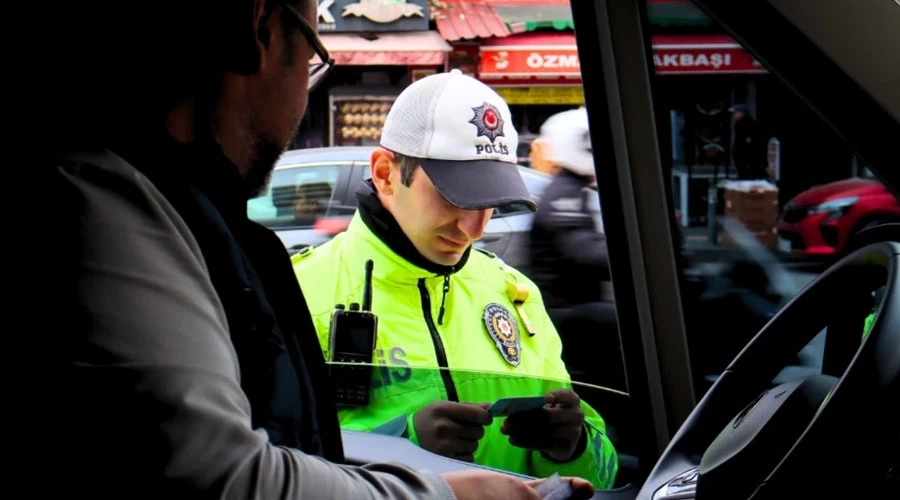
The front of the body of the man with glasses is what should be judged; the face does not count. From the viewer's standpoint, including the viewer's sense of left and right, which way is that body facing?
facing to the right of the viewer

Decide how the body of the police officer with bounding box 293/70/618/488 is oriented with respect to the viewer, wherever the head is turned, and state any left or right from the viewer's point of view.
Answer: facing the viewer and to the right of the viewer

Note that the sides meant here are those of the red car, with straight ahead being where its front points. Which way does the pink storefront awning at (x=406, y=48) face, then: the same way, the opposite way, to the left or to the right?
to the left

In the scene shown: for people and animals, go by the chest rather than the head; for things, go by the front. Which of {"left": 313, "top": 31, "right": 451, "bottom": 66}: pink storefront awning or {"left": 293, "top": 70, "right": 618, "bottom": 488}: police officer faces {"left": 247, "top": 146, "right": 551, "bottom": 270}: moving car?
the pink storefront awning

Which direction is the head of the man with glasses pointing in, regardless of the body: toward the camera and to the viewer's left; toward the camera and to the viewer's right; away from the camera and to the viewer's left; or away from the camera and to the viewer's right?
away from the camera and to the viewer's right

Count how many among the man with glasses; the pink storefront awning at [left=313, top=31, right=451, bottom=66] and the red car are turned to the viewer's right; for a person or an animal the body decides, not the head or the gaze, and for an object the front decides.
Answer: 1

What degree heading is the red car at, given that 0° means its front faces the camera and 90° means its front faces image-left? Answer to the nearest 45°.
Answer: approximately 45°

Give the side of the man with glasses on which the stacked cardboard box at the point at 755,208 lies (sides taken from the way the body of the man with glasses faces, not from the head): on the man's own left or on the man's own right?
on the man's own left

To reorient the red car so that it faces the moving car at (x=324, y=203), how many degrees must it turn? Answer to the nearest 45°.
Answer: approximately 45° to its right

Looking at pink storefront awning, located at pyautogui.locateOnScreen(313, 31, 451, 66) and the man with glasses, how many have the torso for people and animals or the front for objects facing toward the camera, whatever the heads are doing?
1
